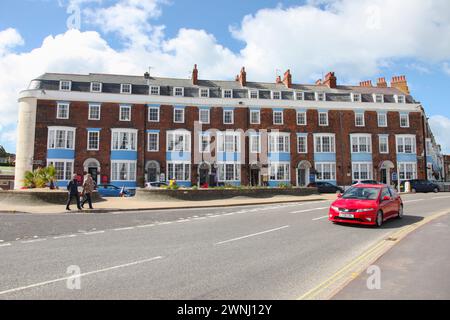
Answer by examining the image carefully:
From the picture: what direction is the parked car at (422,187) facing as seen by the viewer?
to the viewer's right

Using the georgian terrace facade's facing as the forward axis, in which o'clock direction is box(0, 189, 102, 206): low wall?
The low wall is roughly at 1 o'clock from the georgian terrace facade.

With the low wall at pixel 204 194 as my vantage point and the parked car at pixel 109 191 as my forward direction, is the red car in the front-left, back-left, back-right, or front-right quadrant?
back-left

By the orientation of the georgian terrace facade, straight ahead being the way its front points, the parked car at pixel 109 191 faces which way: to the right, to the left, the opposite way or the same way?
to the left

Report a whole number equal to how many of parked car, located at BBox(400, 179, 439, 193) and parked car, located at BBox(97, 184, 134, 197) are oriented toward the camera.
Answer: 0

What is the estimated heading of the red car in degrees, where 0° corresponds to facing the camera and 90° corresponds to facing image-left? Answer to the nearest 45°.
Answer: approximately 45°

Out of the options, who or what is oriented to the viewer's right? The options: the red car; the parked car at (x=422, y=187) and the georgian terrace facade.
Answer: the parked car

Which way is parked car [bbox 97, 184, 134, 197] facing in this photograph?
to the viewer's right

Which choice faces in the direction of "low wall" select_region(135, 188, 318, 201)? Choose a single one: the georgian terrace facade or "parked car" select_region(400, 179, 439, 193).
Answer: the georgian terrace facade

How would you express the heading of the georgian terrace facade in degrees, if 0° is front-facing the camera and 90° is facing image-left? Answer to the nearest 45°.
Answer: approximately 0°

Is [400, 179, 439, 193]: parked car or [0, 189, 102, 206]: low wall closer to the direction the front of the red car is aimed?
the low wall

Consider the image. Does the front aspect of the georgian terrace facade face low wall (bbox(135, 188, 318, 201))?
yes

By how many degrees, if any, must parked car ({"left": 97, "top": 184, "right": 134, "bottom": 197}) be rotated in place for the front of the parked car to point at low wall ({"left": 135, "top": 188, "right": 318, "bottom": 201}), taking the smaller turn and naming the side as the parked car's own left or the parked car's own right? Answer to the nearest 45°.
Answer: approximately 45° to the parked car's own right

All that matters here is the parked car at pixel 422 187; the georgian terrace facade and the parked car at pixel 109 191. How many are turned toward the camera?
1
